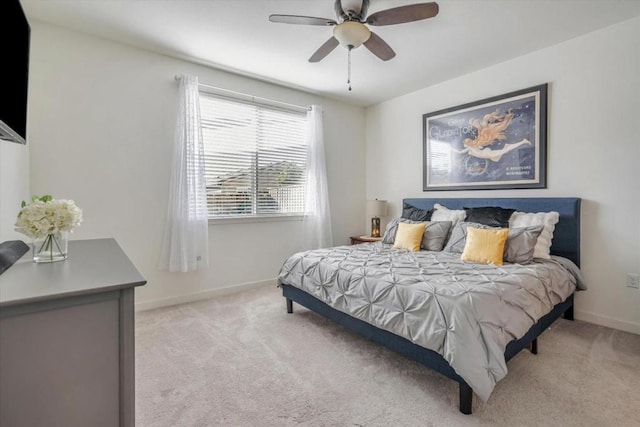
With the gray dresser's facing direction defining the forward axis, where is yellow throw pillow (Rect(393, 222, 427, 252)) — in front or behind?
in front

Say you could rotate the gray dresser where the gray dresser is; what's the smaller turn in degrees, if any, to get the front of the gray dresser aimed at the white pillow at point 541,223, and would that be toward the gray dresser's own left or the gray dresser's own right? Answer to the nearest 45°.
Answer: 0° — it already faces it

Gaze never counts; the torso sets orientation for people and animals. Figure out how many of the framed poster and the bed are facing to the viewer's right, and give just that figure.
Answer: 0

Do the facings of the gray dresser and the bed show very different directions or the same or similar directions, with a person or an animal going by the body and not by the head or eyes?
very different directions

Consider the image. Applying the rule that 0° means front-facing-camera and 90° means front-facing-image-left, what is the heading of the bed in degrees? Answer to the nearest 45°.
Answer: approximately 45°

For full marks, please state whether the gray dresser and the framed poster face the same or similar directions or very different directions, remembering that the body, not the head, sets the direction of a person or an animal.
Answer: very different directions

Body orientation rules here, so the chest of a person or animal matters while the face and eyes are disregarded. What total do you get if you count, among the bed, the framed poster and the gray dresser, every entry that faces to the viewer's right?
1

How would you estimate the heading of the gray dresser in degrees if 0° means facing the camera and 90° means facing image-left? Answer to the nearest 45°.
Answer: approximately 270°

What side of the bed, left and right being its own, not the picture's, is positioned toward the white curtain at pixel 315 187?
right

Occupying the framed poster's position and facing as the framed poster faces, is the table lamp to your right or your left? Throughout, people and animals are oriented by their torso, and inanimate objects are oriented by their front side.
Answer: on your right

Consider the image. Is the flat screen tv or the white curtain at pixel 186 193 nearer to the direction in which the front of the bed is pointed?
the flat screen tv

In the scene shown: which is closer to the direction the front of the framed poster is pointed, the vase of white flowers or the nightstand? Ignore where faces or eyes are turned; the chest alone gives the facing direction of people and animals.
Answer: the vase of white flowers
